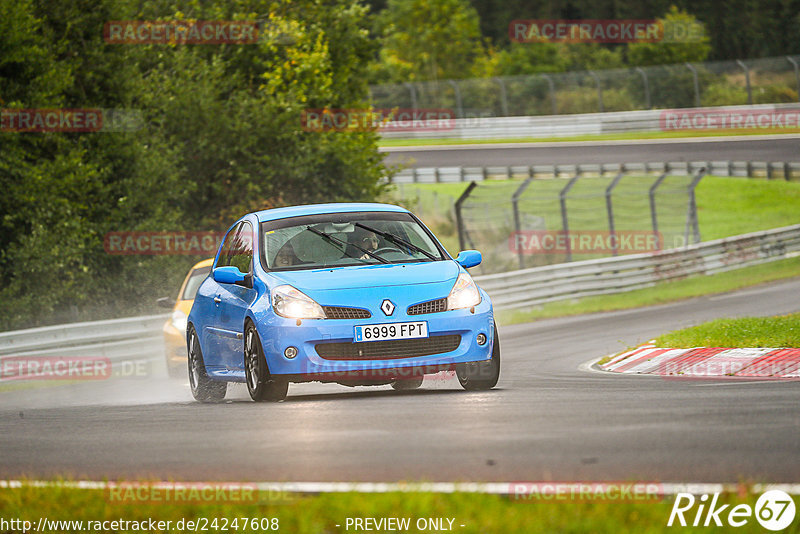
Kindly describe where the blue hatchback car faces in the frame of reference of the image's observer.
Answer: facing the viewer

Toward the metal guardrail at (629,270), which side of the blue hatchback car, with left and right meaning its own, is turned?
back

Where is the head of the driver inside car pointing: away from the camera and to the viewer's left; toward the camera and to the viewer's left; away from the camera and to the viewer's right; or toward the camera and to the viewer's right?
toward the camera and to the viewer's right

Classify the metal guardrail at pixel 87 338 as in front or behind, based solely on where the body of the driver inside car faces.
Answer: behind

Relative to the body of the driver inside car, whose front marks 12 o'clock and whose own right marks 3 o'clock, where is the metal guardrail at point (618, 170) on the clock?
The metal guardrail is roughly at 8 o'clock from the driver inside car.
